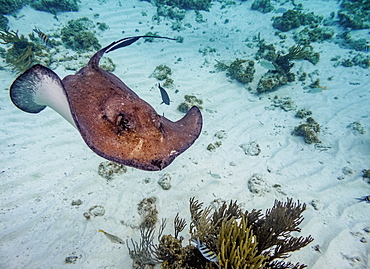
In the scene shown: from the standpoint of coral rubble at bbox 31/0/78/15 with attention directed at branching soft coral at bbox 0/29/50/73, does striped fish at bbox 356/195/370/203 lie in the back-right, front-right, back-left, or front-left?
front-left

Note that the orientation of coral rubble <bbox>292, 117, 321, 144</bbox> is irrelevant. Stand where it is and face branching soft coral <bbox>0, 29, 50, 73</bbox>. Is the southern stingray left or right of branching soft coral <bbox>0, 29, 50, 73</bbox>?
left

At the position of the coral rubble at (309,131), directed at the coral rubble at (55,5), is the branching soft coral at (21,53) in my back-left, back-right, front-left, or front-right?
front-left

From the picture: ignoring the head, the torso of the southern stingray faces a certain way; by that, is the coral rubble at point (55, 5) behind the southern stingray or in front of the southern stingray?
behind

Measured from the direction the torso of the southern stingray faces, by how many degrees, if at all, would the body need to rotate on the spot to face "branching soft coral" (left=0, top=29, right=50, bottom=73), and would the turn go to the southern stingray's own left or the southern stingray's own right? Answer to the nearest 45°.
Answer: approximately 135° to the southern stingray's own left

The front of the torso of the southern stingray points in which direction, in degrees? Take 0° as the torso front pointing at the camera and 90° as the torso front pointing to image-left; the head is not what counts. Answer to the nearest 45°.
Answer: approximately 315°

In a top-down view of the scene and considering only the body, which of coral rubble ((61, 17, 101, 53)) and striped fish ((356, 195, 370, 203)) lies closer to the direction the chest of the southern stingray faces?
the striped fish

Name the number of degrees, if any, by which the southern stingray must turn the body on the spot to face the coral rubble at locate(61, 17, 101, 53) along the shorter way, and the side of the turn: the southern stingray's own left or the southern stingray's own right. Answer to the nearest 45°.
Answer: approximately 135° to the southern stingray's own left
